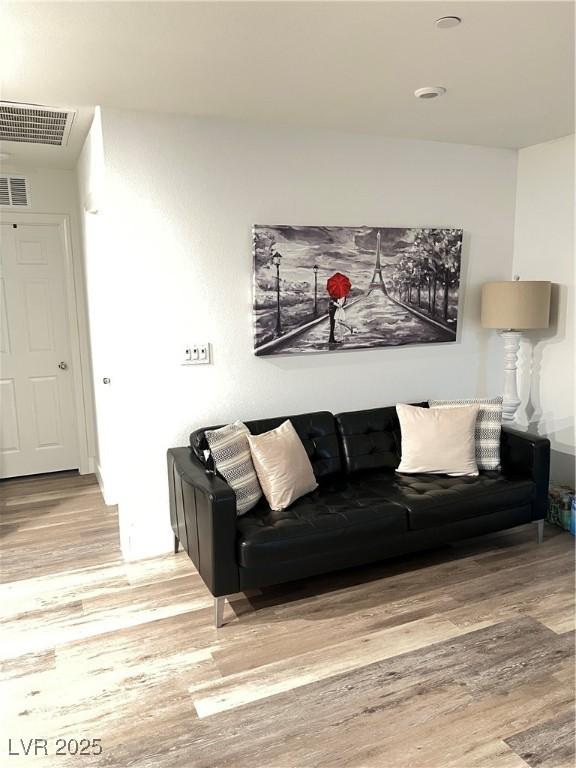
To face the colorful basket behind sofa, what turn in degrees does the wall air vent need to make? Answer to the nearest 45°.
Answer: approximately 45° to its left

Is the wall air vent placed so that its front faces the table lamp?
no

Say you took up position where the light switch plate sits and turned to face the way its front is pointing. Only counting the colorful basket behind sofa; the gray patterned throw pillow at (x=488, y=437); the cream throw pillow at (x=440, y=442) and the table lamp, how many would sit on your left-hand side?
4

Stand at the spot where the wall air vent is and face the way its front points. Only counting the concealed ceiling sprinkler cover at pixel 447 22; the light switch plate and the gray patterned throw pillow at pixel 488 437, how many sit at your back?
0

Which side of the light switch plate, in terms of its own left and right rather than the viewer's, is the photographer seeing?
front

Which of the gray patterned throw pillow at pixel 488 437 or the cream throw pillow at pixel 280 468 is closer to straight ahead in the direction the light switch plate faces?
the cream throw pillow

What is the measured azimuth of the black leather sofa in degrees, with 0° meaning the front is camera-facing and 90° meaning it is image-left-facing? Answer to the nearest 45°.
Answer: approximately 315°

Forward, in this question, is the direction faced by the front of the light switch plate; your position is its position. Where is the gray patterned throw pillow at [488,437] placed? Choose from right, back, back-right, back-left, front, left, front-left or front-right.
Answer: left

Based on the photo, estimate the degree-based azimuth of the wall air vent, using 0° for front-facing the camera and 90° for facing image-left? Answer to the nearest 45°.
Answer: approximately 0°

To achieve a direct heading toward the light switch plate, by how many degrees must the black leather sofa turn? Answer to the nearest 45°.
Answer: approximately 135° to its right

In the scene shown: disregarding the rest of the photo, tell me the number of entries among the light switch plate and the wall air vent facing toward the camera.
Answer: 2

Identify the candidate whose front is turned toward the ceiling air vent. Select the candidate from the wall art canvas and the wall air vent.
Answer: the wall air vent

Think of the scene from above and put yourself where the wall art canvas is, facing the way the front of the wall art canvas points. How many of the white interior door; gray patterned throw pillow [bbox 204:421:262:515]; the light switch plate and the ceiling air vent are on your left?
0

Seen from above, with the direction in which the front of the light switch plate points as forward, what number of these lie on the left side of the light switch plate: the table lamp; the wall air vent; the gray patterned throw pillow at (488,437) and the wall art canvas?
3

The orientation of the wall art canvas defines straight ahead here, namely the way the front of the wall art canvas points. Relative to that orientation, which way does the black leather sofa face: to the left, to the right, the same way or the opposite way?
the same way

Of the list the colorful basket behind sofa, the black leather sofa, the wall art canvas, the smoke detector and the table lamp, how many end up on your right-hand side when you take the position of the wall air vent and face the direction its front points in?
0

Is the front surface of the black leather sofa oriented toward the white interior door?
no

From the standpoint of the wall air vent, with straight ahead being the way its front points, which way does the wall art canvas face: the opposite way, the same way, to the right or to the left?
the same way
